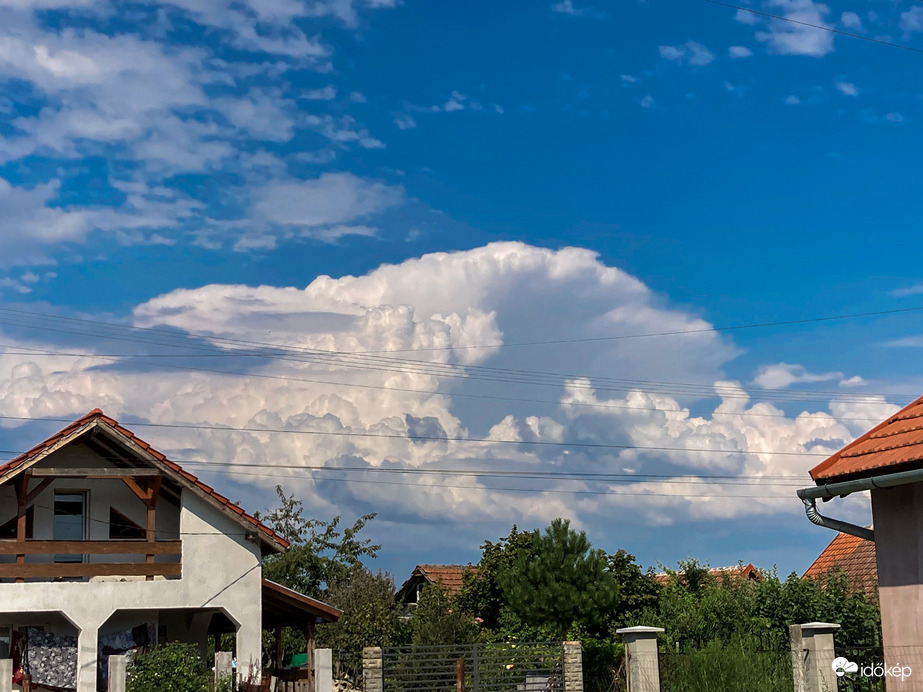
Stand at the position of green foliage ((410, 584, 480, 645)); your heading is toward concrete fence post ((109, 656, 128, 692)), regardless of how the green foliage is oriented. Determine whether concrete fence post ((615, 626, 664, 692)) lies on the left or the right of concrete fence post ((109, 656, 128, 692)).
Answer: left

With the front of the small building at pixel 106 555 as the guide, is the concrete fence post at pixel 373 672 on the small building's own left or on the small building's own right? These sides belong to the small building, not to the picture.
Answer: on the small building's own left

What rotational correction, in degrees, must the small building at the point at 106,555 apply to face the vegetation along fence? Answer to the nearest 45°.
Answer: approximately 45° to its left

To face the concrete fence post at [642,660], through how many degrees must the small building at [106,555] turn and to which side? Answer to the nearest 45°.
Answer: approximately 45° to its left

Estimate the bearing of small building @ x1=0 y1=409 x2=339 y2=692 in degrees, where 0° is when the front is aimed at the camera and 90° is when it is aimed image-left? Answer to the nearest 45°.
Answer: approximately 0°

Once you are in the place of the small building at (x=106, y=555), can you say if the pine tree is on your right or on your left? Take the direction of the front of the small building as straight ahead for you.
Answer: on your left
